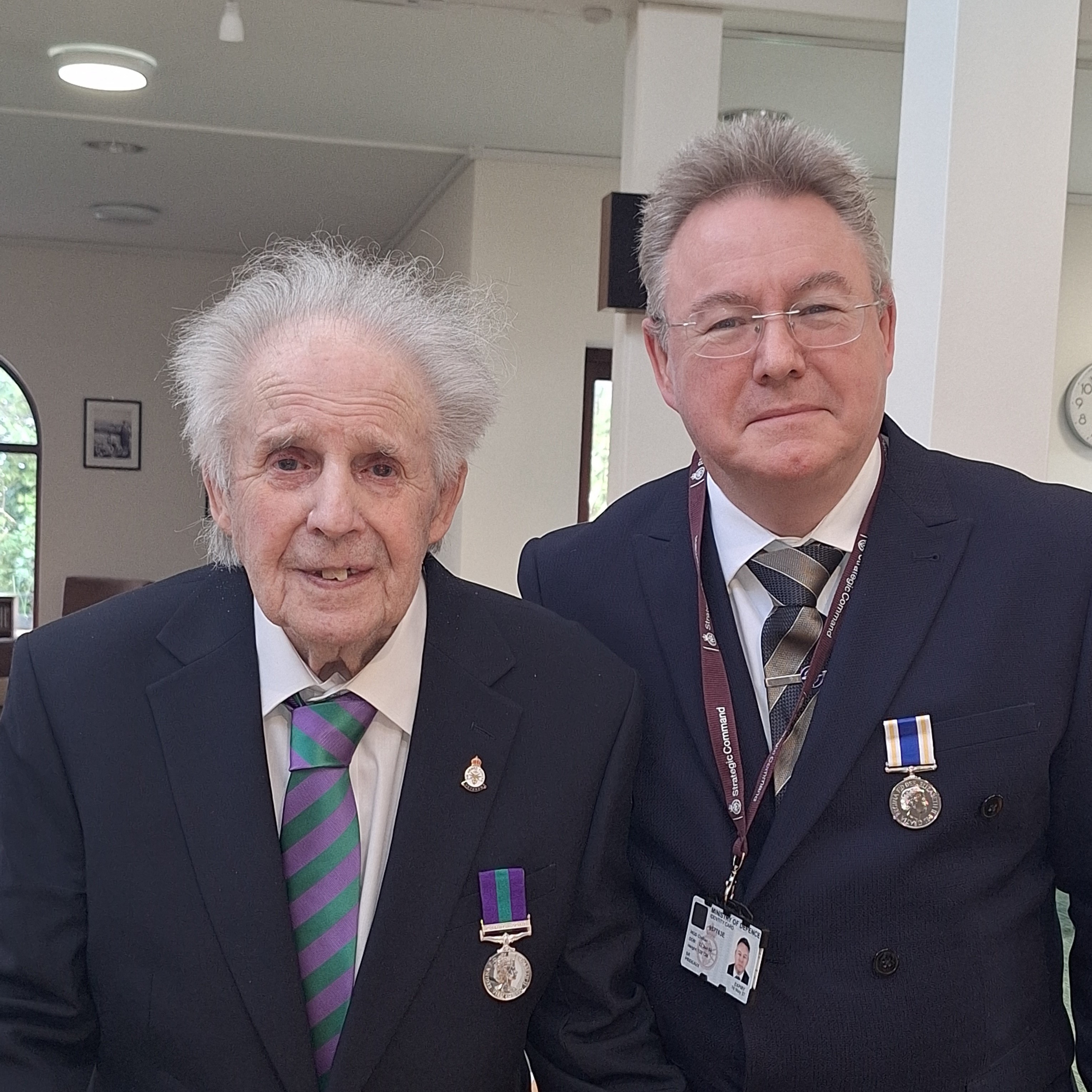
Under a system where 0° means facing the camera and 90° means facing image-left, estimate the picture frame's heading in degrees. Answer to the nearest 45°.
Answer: approximately 0°

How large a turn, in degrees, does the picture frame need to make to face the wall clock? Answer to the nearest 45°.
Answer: approximately 45° to its left

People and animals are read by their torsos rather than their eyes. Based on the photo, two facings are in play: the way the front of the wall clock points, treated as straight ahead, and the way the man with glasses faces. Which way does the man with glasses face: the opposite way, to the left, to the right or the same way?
the same way

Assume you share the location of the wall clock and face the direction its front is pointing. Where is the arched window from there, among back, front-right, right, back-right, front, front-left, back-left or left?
right

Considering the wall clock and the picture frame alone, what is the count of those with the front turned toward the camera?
2

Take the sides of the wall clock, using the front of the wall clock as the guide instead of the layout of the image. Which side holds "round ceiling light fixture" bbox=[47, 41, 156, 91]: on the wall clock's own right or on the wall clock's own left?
on the wall clock's own right

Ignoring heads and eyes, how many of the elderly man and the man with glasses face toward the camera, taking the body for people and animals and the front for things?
2

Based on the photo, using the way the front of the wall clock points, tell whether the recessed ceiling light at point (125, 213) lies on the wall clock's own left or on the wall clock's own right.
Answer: on the wall clock's own right

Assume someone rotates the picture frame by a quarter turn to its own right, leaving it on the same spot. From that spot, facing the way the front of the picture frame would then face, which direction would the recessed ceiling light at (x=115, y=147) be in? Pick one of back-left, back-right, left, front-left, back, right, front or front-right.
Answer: left

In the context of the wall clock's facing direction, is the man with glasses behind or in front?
in front

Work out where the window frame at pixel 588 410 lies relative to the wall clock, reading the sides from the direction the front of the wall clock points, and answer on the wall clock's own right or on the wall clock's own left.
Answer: on the wall clock's own right

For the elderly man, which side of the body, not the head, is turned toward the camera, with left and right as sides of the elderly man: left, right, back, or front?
front

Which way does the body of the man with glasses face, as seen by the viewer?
toward the camera

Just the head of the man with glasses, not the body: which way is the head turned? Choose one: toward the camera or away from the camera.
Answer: toward the camera
